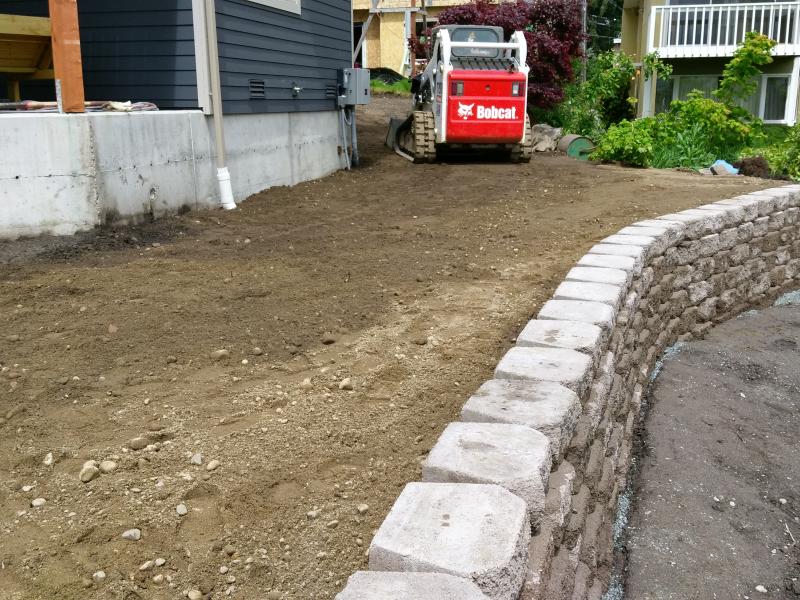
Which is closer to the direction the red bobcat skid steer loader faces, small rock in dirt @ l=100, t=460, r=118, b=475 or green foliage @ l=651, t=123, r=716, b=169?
the green foliage

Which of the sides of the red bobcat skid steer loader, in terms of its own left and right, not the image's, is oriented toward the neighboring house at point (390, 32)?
front

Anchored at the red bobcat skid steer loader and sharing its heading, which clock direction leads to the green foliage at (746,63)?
The green foliage is roughly at 2 o'clock from the red bobcat skid steer loader.

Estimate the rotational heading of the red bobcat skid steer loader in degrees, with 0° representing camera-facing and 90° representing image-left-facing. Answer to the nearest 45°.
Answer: approximately 180°

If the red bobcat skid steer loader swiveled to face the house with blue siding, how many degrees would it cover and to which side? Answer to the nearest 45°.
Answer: approximately 135° to its left

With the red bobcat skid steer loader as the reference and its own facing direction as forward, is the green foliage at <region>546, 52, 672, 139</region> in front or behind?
in front

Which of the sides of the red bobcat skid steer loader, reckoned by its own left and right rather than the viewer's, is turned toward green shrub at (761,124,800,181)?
right

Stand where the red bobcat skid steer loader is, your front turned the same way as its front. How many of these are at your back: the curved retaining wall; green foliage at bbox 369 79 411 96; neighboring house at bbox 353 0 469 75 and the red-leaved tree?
1

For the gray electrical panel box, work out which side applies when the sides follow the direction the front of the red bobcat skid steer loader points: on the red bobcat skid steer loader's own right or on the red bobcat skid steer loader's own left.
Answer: on the red bobcat skid steer loader's own left

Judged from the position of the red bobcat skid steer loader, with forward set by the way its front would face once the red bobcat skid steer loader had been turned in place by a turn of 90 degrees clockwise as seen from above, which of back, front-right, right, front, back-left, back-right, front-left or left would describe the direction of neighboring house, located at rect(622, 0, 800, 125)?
front-left

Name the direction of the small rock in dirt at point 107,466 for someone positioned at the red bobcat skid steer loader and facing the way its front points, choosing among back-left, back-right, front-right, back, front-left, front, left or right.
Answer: back

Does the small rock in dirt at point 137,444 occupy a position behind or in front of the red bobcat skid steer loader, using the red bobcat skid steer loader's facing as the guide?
behind

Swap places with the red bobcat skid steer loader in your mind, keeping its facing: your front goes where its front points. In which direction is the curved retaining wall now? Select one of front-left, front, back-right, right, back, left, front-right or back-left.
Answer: back
